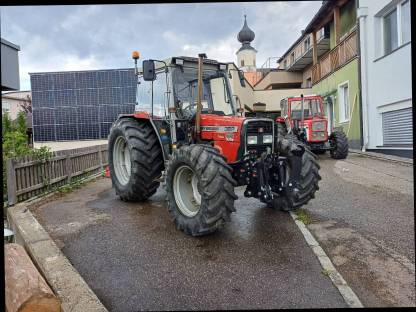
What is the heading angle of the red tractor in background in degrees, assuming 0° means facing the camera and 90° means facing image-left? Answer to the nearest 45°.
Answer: approximately 315°

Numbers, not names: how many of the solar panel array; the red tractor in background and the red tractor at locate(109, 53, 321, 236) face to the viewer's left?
0

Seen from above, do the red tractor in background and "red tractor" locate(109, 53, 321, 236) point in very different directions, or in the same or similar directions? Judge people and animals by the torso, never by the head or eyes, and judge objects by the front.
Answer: same or similar directions

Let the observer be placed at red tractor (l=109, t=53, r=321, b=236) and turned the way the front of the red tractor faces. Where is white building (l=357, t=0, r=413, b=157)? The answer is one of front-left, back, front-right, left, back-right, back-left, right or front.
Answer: left

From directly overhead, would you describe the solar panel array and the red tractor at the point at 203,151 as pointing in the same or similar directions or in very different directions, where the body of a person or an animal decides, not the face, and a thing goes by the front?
same or similar directions

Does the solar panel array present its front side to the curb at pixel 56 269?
yes

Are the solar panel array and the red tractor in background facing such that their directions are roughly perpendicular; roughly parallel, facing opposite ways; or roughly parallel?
roughly parallel

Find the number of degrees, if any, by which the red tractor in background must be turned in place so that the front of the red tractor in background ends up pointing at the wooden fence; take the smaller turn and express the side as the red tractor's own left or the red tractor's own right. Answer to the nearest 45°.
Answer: approximately 90° to the red tractor's own right

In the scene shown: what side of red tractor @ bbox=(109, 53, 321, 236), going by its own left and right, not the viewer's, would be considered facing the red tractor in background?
left

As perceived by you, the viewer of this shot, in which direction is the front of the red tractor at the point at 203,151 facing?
facing the viewer and to the right of the viewer

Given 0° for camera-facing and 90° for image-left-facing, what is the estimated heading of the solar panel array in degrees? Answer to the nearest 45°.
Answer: approximately 0°
